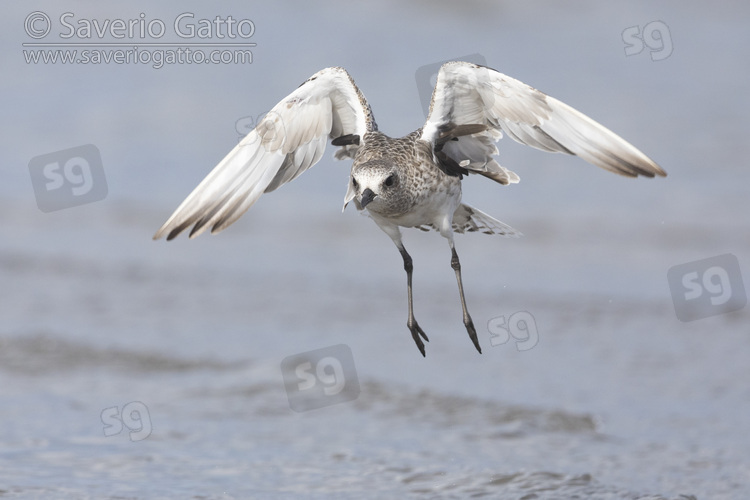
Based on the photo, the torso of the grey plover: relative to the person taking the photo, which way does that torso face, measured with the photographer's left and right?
facing the viewer and to the left of the viewer
